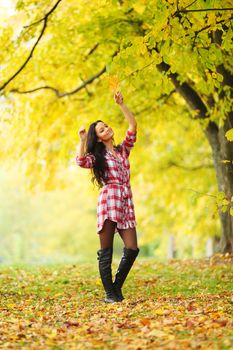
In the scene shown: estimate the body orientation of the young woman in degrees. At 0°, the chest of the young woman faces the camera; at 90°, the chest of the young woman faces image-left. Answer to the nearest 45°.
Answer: approximately 315°

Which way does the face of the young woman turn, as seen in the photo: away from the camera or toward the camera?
toward the camera
